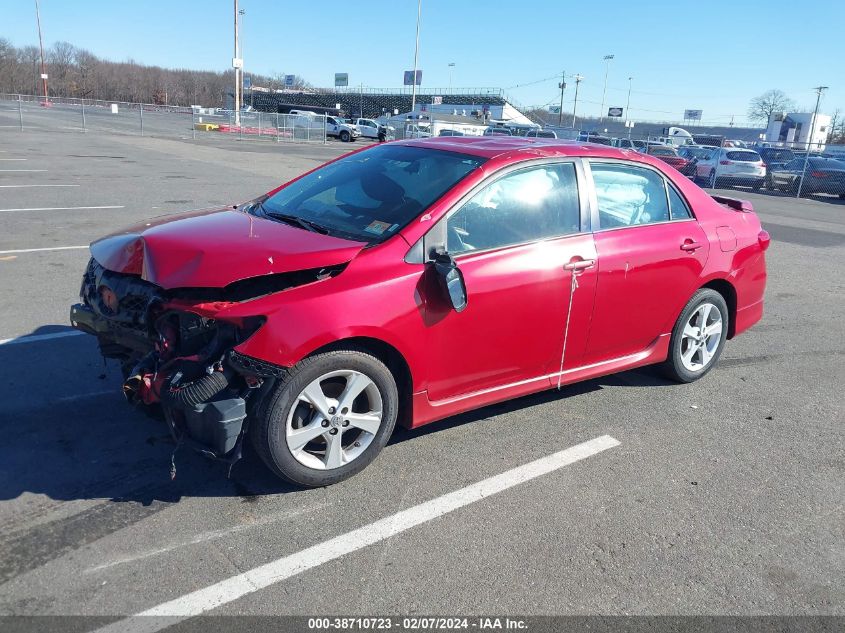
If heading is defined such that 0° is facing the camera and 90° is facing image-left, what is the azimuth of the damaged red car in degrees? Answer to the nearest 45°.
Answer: approximately 45°
